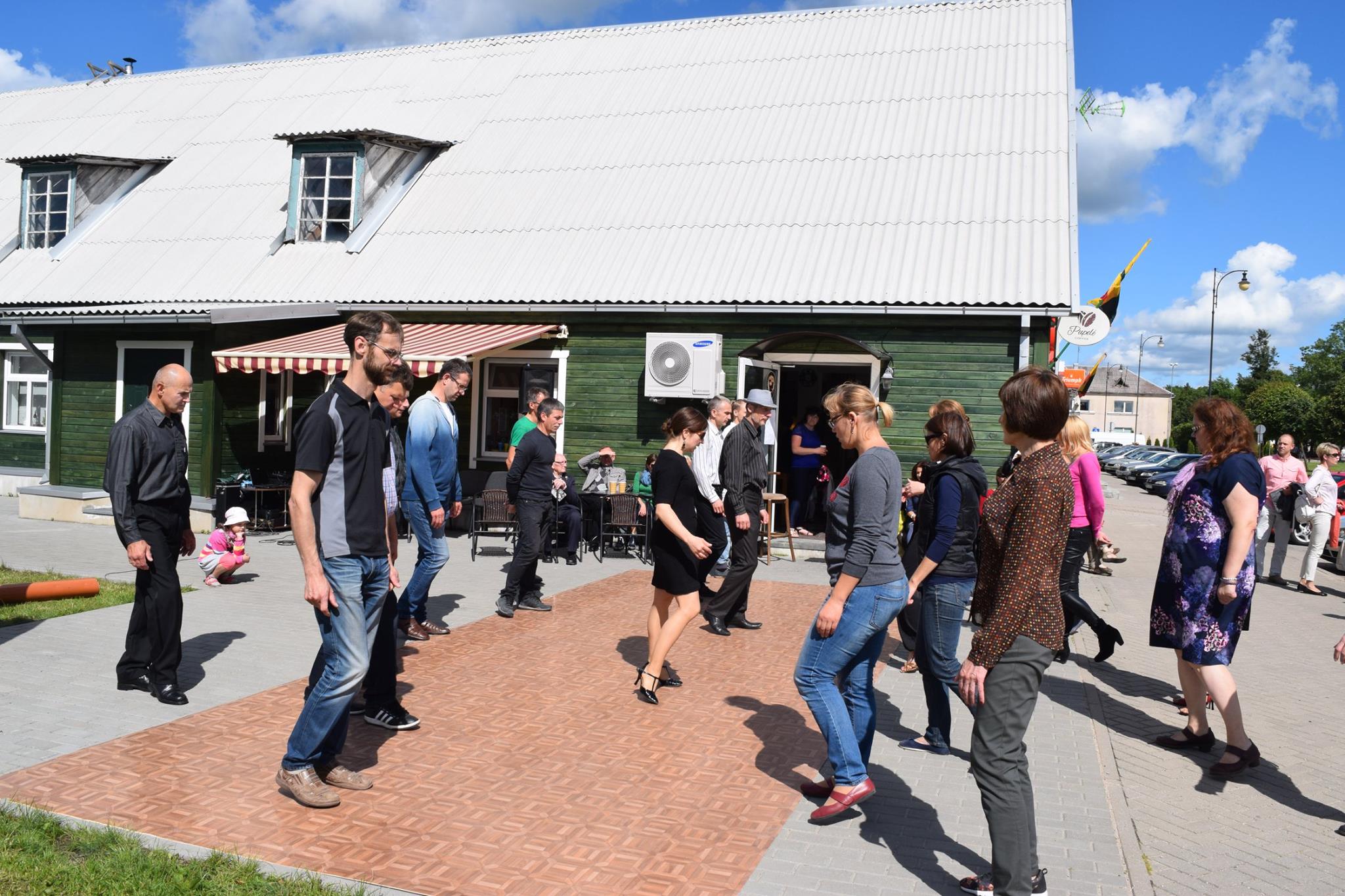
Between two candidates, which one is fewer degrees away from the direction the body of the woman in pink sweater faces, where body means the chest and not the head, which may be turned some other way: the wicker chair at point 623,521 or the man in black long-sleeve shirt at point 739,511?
the man in black long-sleeve shirt

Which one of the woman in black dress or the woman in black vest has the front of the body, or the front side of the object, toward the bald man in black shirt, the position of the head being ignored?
the woman in black vest

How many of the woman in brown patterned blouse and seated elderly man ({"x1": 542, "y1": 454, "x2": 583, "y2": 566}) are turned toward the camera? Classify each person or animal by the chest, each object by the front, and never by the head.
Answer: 1

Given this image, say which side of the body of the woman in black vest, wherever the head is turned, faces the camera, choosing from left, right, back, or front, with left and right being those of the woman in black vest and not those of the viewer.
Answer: left

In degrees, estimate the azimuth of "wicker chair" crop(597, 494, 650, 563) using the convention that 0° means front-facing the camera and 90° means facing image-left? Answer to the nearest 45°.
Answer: approximately 180°

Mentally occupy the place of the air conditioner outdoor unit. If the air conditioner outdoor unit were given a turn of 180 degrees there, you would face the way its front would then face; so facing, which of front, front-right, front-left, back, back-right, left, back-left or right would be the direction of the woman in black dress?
back

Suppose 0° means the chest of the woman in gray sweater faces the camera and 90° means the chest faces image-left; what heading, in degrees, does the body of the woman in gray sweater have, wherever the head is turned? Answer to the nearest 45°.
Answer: approximately 90°

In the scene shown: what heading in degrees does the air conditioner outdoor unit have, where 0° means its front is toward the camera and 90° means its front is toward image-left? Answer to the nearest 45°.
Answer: approximately 0°

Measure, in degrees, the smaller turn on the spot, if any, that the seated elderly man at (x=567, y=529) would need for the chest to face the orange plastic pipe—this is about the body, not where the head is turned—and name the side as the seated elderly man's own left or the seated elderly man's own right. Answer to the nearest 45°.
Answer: approximately 45° to the seated elderly man's own right
